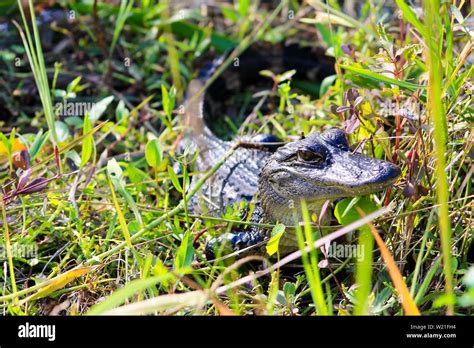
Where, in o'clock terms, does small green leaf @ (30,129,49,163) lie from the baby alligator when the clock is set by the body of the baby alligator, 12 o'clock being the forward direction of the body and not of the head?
The small green leaf is roughly at 5 o'clock from the baby alligator.

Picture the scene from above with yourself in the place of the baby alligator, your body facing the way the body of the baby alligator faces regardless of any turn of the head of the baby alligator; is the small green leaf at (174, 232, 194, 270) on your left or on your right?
on your right

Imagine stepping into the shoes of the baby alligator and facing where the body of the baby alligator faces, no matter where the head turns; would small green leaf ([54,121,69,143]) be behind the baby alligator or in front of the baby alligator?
behind

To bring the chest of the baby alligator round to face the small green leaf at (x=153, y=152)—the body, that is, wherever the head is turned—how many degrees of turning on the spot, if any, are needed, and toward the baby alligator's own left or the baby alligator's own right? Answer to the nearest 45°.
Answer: approximately 135° to the baby alligator's own right

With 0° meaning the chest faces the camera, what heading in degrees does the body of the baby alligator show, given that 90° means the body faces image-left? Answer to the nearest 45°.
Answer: approximately 315°
